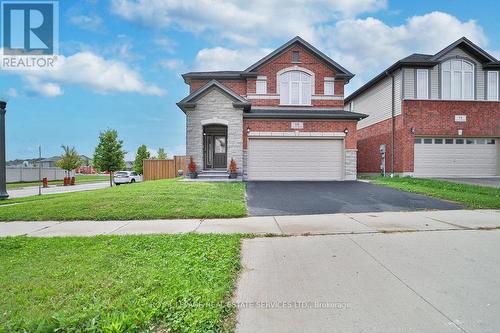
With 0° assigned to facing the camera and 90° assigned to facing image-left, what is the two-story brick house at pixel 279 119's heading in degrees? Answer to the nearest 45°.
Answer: approximately 0°

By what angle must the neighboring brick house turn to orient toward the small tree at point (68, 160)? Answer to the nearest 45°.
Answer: approximately 90° to its right

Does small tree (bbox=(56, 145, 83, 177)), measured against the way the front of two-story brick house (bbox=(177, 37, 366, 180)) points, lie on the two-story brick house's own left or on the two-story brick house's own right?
on the two-story brick house's own right

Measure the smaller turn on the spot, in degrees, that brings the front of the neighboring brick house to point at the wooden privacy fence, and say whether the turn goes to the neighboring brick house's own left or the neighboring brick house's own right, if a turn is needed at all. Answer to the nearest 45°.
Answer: approximately 90° to the neighboring brick house's own right

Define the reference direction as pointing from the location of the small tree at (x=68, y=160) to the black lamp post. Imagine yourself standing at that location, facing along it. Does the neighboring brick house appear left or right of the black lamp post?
left

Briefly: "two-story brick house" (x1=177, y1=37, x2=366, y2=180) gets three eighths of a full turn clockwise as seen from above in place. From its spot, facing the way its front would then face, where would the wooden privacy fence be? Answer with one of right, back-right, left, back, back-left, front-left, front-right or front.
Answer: front

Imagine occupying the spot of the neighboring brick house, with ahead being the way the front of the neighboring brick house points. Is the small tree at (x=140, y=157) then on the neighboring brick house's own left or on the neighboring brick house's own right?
on the neighboring brick house's own right

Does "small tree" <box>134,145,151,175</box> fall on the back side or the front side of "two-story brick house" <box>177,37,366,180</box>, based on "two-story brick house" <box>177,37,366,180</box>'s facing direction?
on the back side

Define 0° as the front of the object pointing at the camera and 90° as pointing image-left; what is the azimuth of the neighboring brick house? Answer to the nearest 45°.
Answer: approximately 0°

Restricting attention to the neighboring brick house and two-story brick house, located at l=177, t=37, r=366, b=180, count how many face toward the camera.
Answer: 2

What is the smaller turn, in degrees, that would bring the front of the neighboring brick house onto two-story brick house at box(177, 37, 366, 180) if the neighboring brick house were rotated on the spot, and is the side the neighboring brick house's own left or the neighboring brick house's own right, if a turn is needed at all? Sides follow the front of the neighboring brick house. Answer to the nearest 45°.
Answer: approximately 45° to the neighboring brick house's own right
